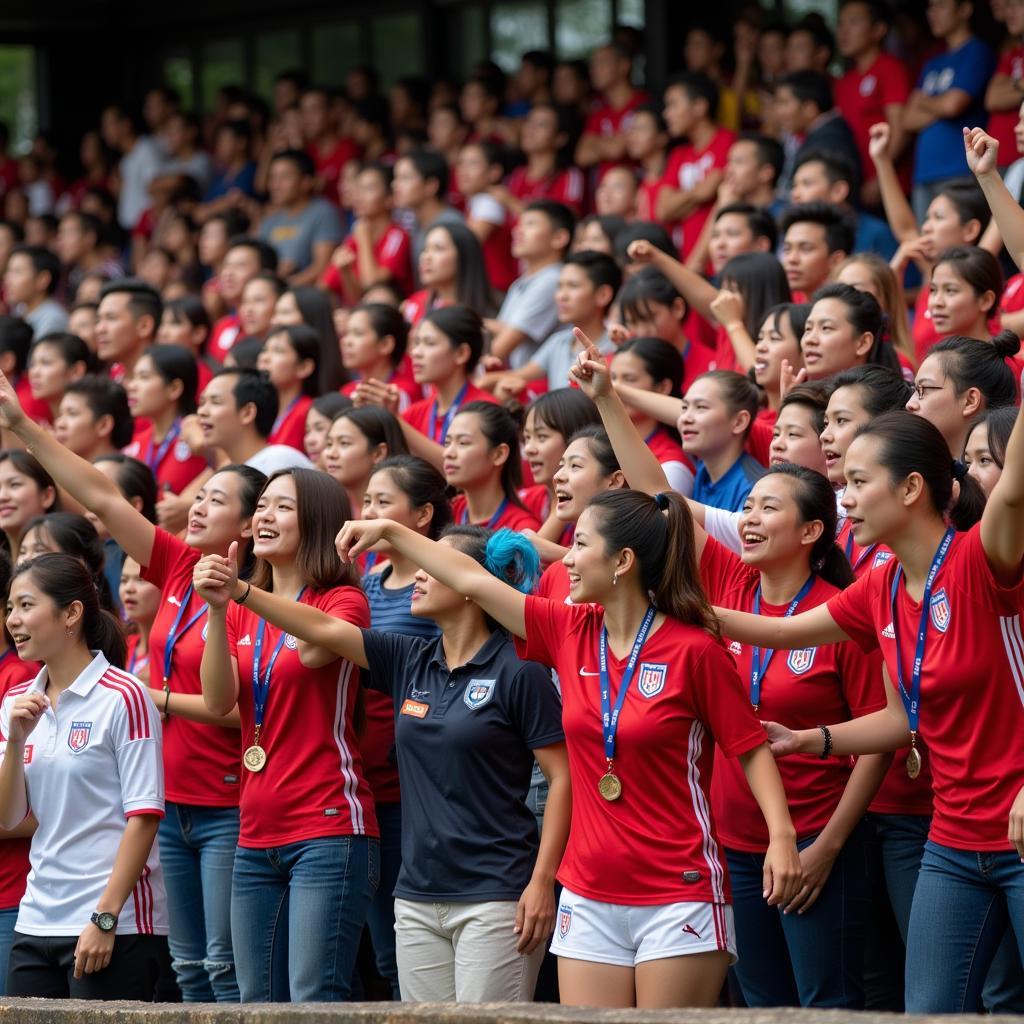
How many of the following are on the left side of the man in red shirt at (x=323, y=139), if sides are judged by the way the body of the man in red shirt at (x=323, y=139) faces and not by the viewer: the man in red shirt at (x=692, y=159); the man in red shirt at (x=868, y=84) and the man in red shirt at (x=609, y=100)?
3

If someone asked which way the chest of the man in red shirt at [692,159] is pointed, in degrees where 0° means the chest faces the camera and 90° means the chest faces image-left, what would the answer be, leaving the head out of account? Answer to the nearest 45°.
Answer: approximately 45°

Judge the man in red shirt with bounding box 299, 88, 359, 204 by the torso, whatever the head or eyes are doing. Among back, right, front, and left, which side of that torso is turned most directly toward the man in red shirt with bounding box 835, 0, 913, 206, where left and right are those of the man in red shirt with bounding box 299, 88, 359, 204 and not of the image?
left

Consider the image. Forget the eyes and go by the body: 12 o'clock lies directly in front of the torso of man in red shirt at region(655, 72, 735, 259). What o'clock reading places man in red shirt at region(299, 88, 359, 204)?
man in red shirt at region(299, 88, 359, 204) is roughly at 3 o'clock from man in red shirt at region(655, 72, 735, 259).

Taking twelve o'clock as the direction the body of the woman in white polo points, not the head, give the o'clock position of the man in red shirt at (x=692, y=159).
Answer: The man in red shirt is roughly at 6 o'clock from the woman in white polo.

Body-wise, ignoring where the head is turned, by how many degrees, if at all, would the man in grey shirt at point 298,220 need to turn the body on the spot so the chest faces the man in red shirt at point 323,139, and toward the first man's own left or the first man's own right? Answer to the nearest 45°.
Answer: approximately 135° to the first man's own right

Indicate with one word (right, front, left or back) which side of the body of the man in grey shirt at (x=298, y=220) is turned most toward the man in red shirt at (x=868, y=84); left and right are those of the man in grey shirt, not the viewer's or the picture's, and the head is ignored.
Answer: left

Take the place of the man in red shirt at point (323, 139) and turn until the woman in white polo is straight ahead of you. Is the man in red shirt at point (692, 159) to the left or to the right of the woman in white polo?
left

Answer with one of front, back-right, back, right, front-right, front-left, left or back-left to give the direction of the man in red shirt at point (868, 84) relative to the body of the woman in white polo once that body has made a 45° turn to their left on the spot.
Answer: back-left

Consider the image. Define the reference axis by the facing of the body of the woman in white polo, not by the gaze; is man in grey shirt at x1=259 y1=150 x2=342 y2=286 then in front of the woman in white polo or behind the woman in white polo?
behind
